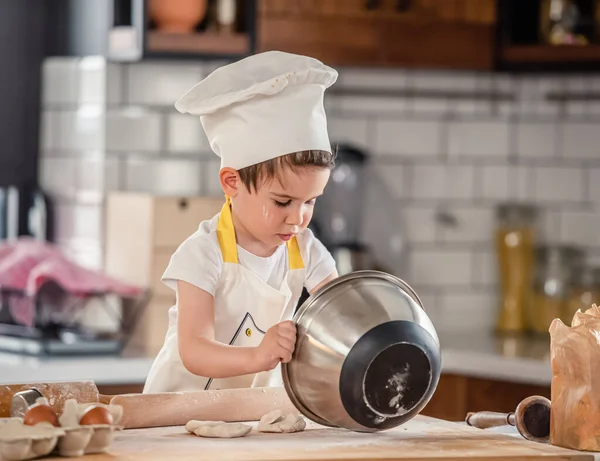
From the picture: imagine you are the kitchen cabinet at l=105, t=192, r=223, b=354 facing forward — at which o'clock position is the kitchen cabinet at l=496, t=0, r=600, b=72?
the kitchen cabinet at l=496, t=0, r=600, b=72 is roughly at 10 o'clock from the kitchen cabinet at l=105, t=192, r=223, b=354.

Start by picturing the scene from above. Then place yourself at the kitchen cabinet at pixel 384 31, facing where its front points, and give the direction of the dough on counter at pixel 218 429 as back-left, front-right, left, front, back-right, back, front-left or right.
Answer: front

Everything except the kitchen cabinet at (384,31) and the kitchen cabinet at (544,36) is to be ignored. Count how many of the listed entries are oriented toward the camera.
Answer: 2

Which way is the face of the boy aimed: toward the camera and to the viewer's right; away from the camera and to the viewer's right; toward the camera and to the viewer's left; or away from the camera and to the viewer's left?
toward the camera and to the viewer's right

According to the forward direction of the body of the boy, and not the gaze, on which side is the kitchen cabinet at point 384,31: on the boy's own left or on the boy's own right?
on the boy's own left

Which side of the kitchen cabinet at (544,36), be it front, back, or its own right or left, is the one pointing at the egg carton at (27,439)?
front

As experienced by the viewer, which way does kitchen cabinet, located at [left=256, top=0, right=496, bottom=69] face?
facing the viewer

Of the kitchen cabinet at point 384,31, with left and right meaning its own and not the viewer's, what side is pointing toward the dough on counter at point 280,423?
front

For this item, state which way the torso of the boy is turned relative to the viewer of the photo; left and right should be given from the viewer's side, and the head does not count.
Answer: facing the viewer and to the right of the viewer

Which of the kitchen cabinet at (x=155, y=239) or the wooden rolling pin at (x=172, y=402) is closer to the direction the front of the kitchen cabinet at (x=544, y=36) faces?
the wooden rolling pin

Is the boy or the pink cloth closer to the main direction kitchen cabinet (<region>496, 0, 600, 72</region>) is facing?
the boy

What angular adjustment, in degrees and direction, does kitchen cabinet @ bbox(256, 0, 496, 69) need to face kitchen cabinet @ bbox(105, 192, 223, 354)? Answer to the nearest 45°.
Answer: approximately 45° to its right

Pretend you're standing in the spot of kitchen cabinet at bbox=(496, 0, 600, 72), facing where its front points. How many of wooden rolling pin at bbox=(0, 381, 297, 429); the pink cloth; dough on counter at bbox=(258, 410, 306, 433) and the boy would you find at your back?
0
